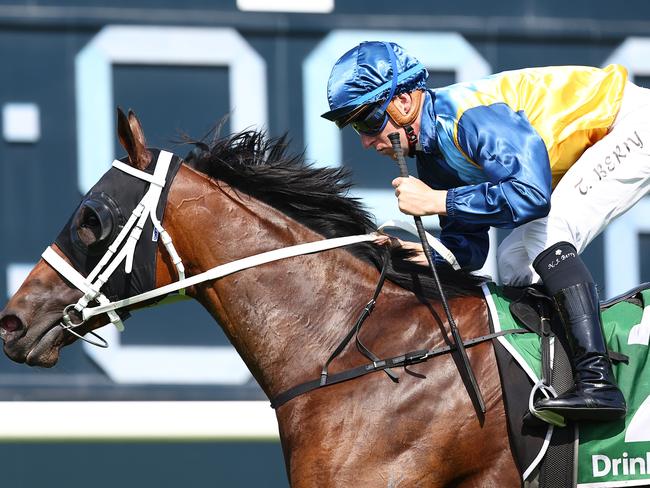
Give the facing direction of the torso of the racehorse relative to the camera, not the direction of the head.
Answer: to the viewer's left

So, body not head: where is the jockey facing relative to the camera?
to the viewer's left
